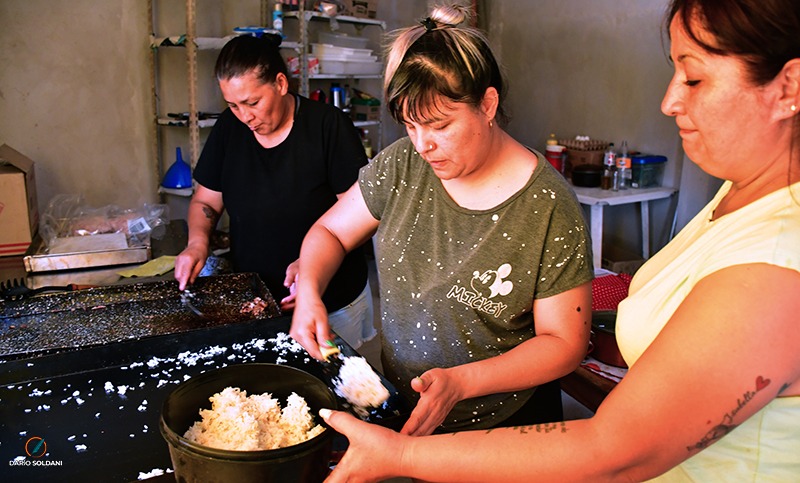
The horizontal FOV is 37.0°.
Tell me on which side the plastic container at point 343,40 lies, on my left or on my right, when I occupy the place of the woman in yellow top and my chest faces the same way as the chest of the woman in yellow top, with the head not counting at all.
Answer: on my right

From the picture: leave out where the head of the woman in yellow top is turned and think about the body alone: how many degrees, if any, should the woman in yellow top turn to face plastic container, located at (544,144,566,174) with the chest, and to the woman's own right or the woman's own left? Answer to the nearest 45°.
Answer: approximately 90° to the woman's own right

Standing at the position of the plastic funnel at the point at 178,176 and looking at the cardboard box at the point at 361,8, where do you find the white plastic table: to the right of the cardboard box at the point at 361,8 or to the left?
right

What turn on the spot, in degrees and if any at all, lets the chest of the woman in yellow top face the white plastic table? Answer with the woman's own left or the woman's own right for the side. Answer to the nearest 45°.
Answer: approximately 90° to the woman's own right

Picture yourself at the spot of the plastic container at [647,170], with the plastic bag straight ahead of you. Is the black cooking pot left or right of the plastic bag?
left

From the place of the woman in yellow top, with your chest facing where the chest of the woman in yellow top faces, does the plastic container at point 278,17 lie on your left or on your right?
on your right

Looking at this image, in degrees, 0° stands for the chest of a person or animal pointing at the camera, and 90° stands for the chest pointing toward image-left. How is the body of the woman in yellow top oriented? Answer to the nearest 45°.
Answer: approximately 90°

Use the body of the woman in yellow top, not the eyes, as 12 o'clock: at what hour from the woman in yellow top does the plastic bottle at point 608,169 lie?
The plastic bottle is roughly at 3 o'clock from the woman in yellow top.

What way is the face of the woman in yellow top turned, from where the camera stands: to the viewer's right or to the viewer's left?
to the viewer's left
